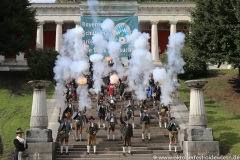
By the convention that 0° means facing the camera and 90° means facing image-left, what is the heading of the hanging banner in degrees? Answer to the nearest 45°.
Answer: approximately 0°

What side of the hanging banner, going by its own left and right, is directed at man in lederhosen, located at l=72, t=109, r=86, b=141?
front

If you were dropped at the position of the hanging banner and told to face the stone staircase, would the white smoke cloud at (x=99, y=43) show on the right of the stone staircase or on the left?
right

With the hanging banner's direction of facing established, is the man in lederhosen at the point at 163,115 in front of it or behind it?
in front

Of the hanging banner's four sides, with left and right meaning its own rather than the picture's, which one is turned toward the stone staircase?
front

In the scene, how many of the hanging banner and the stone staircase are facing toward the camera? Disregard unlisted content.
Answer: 2

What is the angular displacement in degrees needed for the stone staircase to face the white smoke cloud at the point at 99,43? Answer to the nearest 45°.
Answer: approximately 180°

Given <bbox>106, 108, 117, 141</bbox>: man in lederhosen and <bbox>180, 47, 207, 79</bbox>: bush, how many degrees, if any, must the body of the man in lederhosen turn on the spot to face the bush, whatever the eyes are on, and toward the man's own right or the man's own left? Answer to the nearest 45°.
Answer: approximately 135° to the man's own left

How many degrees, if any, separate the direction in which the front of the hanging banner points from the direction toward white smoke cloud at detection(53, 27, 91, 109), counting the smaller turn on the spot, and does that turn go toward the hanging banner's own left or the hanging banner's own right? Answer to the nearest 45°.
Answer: approximately 45° to the hanging banner's own right

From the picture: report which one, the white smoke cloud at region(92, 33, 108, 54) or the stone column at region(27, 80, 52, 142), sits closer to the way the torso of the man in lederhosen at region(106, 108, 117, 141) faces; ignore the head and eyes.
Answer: the stone column
